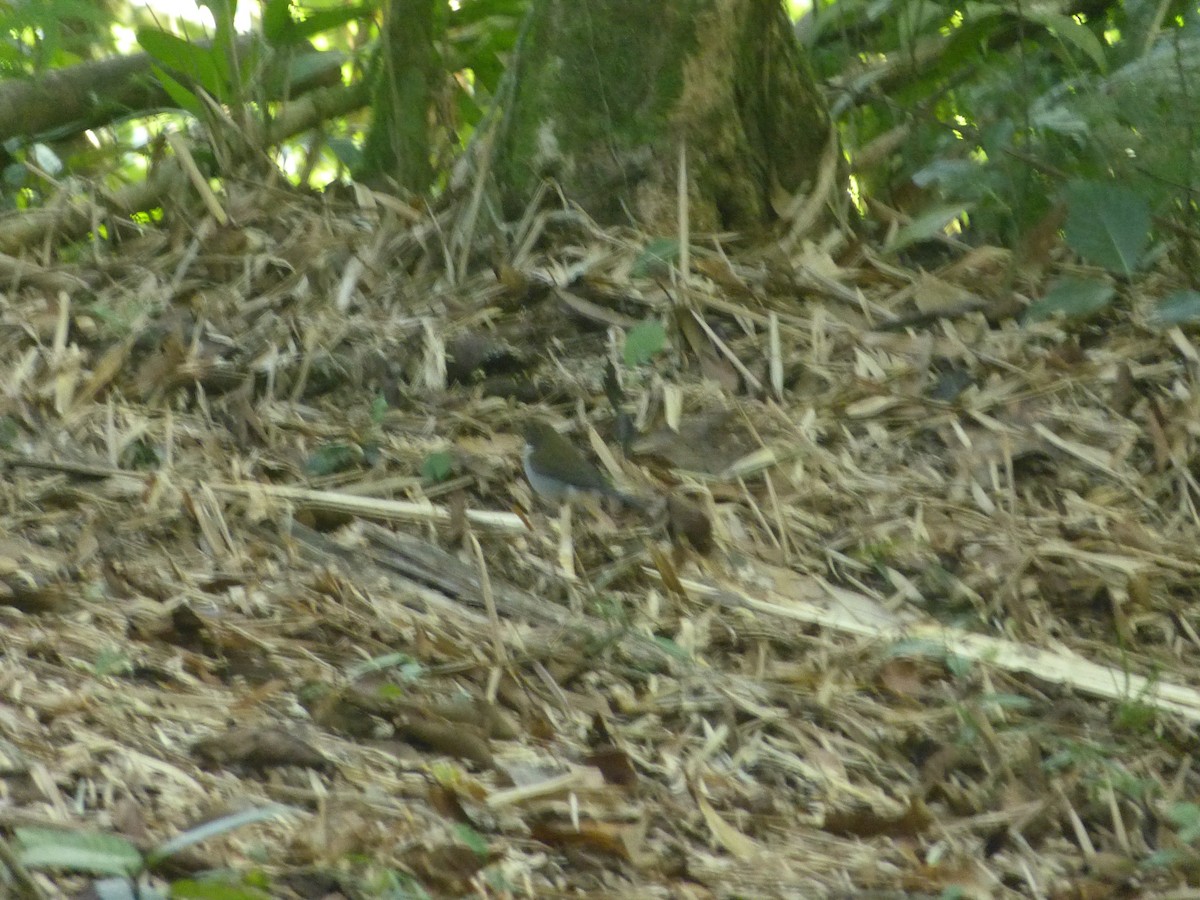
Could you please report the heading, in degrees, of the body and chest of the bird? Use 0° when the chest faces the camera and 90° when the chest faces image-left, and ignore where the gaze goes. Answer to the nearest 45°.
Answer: approximately 90°

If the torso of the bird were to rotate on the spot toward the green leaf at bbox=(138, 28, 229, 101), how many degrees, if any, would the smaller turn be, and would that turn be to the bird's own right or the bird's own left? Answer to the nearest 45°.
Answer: approximately 45° to the bird's own right

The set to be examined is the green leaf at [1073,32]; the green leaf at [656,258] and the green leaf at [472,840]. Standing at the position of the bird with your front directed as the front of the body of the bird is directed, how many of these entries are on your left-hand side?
1

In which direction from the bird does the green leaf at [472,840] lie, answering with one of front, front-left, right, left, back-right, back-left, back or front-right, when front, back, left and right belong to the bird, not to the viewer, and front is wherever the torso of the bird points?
left

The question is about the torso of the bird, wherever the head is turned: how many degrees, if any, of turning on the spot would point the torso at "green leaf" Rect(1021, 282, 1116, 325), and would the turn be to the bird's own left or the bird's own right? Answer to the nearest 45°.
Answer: approximately 180°

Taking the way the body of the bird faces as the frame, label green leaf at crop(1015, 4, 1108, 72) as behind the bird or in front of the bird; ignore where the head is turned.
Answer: behind

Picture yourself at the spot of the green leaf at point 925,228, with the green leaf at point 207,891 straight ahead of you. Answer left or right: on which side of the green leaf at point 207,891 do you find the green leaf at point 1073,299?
left

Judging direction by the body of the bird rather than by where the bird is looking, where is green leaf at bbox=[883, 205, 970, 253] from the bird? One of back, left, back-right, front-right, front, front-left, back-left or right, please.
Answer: back-right

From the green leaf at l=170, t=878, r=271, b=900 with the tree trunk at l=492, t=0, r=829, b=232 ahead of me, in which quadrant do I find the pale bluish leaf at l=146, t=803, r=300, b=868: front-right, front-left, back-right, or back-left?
front-left

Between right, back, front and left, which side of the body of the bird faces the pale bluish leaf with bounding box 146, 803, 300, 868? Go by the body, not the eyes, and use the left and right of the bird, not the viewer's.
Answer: left

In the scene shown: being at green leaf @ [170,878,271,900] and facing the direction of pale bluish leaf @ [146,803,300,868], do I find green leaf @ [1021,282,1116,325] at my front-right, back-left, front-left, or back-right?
front-right

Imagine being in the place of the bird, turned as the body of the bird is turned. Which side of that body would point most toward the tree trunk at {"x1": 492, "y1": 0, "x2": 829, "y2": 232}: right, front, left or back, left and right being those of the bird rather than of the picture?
right
